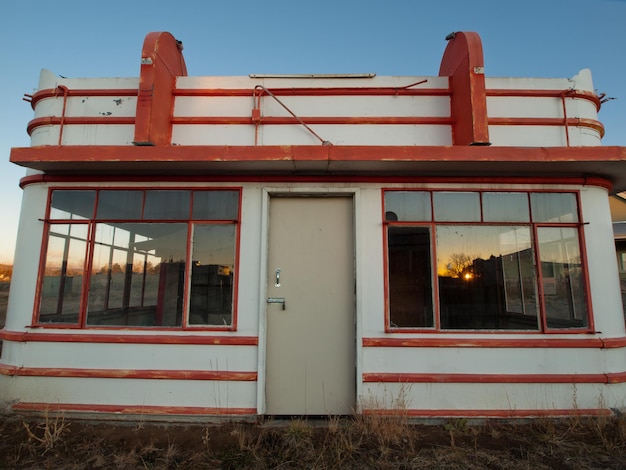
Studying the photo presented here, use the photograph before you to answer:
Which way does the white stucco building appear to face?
toward the camera

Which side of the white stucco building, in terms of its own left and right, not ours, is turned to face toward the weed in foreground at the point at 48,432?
right
